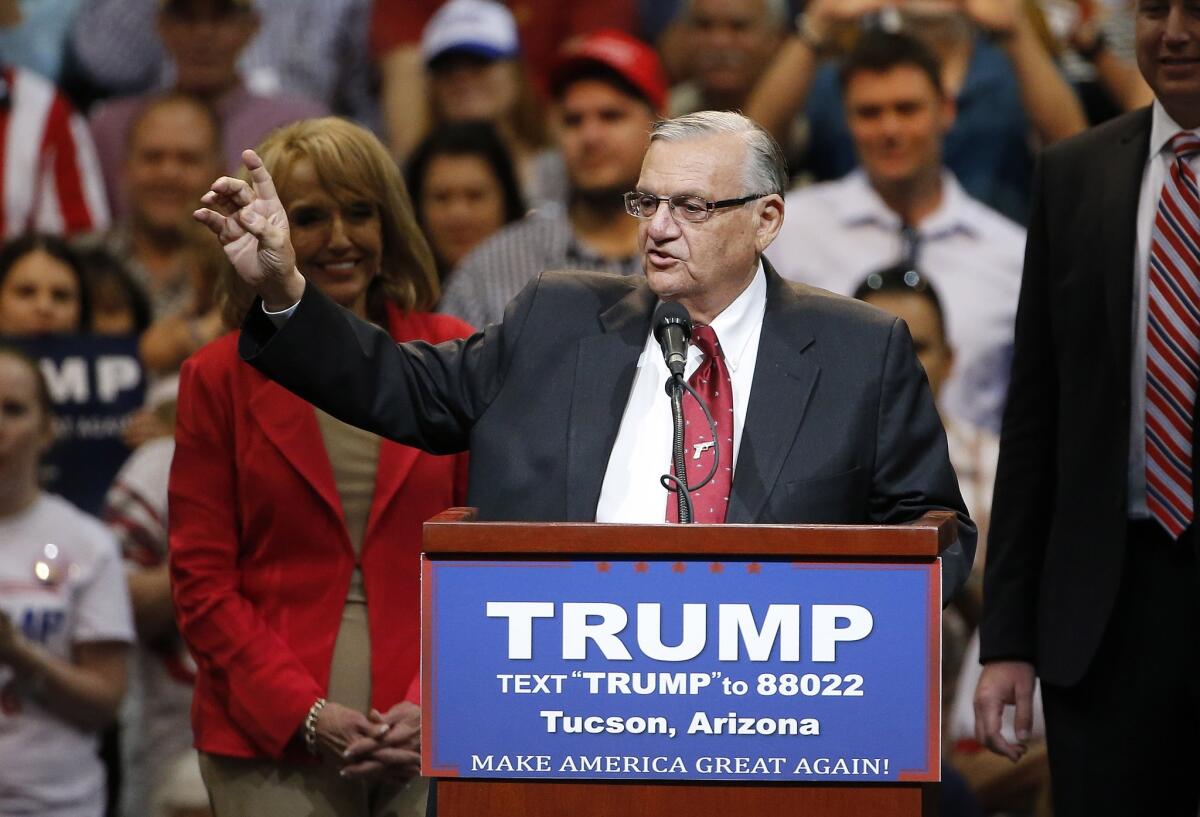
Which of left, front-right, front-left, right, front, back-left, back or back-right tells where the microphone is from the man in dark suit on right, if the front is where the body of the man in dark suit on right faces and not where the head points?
front-right

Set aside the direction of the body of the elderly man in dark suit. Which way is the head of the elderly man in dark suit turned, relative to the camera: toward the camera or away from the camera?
toward the camera

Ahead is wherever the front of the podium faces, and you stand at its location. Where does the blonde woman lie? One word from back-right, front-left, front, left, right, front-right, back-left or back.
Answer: back-right

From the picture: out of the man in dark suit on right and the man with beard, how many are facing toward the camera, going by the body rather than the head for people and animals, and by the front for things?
2

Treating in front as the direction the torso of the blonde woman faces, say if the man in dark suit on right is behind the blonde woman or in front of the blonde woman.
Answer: in front

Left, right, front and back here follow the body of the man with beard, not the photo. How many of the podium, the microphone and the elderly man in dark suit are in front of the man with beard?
3

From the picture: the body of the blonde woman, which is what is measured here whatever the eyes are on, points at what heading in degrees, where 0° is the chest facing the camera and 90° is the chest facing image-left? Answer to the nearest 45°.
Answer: approximately 315°

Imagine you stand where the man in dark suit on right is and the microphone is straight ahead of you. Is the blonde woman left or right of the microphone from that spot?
right

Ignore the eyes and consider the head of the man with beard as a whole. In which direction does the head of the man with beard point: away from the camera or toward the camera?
toward the camera

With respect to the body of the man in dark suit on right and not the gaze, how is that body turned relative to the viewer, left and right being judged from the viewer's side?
facing the viewer

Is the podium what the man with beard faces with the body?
yes
